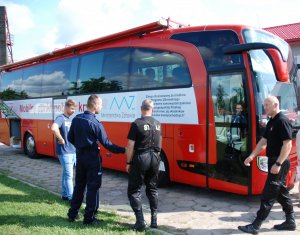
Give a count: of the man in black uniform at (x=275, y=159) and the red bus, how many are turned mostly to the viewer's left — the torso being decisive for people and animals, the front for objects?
1

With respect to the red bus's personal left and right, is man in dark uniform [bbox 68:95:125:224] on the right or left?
on its right

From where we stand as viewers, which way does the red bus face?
facing the viewer and to the right of the viewer

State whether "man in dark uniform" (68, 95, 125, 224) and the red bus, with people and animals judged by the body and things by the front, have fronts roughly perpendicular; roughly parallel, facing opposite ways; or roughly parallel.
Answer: roughly perpendicular

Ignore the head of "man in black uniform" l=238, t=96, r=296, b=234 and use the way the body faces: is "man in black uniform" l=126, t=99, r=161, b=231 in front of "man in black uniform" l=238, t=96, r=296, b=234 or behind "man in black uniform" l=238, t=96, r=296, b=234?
in front

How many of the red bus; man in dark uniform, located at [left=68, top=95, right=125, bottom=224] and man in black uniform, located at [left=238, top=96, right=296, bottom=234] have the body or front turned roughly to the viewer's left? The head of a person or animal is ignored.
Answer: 1

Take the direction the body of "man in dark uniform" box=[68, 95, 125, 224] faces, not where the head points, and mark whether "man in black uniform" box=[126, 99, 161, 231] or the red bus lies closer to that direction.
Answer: the red bus

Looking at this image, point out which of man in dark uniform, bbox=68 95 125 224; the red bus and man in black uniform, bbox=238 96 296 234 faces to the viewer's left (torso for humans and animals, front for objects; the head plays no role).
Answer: the man in black uniform

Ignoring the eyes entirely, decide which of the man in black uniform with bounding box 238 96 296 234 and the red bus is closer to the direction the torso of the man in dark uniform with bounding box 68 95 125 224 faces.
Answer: the red bus

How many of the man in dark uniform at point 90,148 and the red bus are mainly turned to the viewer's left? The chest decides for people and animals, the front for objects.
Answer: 0

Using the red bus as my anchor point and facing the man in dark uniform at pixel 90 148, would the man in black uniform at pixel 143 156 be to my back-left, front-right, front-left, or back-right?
front-left

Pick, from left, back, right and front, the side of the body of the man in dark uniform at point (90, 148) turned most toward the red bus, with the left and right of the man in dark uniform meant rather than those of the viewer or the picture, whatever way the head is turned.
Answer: front

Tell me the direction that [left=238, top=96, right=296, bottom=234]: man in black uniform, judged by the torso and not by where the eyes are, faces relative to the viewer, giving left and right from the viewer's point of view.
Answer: facing to the left of the viewer

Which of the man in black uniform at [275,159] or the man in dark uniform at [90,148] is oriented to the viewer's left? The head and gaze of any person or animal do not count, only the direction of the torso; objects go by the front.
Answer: the man in black uniform

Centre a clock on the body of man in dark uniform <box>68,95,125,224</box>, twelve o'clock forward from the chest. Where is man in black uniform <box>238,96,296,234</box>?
The man in black uniform is roughly at 2 o'clock from the man in dark uniform.
